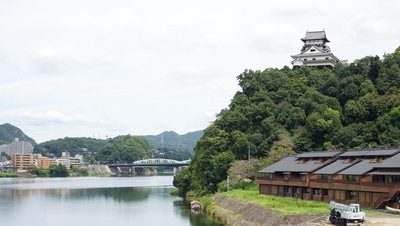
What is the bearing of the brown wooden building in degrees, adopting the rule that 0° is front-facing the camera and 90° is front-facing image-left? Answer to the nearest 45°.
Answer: approximately 45°

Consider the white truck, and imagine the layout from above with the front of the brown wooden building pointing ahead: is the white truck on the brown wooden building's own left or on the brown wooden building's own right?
on the brown wooden building's own left
